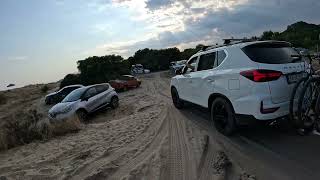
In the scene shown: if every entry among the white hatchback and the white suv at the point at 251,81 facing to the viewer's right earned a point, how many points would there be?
0

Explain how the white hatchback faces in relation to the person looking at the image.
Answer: facing the viewer and to the left of the viewer

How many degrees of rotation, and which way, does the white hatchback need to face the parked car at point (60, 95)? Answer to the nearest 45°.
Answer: approximately 135° to its right

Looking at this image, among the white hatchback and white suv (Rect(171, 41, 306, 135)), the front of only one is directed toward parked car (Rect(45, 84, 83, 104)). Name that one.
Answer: the white suv

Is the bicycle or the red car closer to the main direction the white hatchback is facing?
the bicycle

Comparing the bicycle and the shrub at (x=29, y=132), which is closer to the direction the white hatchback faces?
the shrub

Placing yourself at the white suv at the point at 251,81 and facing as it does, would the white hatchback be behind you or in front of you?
in front

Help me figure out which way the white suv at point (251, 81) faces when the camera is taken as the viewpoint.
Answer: facing away from the viewer and to the left of the viewer

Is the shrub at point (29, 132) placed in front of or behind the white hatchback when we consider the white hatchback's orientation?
in front

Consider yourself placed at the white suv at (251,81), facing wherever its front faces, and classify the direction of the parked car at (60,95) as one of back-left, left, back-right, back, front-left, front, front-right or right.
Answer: front

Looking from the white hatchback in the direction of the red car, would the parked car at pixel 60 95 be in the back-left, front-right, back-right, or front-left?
front-left

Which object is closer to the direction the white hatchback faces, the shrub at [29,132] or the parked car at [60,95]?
the shrub
